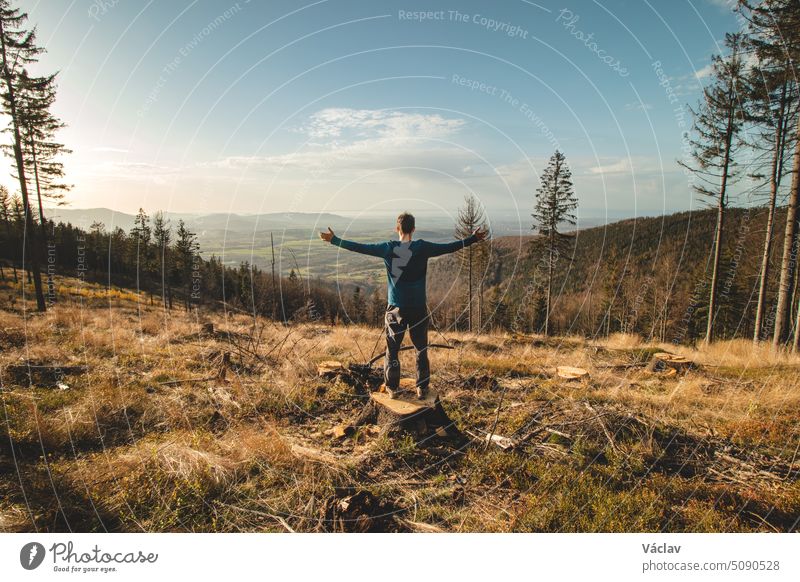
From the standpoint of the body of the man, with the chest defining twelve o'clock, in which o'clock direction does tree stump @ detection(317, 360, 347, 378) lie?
The tree stump is roughly at 11 o'clock from the man.

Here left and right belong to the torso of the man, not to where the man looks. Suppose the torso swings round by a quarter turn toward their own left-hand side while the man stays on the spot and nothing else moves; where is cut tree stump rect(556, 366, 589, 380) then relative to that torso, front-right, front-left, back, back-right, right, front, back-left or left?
back-right

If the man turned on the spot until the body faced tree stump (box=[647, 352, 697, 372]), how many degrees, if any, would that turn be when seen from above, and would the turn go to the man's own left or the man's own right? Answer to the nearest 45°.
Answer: approximately 45° to the man's own right

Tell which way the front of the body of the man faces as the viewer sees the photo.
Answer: away from the camera

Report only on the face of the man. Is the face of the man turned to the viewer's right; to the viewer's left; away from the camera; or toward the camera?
away from the camera

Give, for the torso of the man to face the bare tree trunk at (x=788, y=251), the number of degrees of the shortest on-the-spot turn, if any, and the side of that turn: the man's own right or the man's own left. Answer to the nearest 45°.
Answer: approximately 45° to the man's own right

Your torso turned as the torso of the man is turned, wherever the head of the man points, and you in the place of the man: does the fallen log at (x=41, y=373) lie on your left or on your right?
on your left
